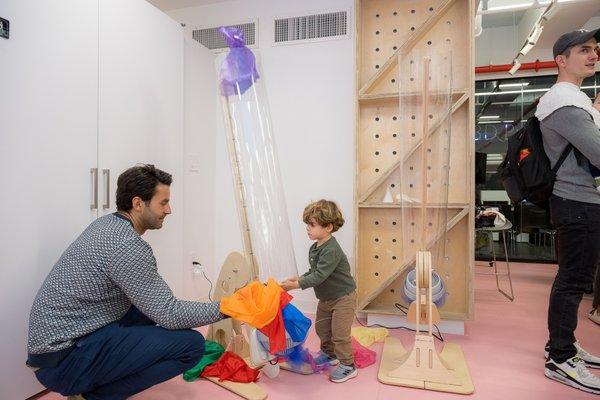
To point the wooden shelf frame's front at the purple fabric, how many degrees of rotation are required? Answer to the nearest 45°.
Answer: approximately 45° to its right

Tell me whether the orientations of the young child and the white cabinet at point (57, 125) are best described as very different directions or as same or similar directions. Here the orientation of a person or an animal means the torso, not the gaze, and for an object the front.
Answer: very different directions

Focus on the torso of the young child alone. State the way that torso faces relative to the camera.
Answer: to the viewer's left

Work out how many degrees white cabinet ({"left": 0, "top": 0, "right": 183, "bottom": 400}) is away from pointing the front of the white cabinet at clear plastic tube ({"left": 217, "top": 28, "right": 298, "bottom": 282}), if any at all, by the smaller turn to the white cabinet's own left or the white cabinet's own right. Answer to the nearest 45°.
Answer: approximately 45° to the white cabinet's own left

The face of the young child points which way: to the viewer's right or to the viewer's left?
to the viewer's left

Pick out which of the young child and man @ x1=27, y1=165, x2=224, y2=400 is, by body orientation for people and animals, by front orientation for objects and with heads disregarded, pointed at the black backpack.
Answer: the man
